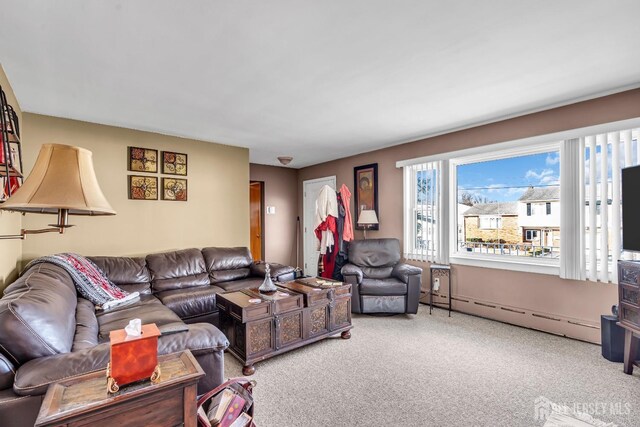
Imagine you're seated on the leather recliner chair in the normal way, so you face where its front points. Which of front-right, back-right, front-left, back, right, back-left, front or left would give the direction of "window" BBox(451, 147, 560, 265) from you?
left

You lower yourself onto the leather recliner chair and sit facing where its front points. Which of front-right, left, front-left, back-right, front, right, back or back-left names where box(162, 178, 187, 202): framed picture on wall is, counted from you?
right

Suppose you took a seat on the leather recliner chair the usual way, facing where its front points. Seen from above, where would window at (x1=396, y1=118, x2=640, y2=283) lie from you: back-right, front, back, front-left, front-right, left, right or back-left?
left

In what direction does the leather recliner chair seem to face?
toward the camera

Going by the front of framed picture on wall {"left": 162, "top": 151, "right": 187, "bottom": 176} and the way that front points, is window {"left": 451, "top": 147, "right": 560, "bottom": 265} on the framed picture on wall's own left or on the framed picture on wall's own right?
on the framed picture on wall's own left

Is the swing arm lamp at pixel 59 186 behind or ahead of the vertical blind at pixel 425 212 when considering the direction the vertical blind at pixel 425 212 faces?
ahead

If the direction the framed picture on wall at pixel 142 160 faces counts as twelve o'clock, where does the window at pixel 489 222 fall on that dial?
The window is roughly at 10 o'clock from the framed picture on wall.

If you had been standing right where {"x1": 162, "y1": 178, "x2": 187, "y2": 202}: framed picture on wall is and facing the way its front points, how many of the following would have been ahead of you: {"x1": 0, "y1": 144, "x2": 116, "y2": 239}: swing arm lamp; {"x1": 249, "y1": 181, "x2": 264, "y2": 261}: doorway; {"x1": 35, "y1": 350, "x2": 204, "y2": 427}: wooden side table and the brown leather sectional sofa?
3

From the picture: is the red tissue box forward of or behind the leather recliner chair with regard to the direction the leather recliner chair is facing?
forward

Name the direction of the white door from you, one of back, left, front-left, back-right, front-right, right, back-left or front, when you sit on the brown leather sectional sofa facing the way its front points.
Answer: left

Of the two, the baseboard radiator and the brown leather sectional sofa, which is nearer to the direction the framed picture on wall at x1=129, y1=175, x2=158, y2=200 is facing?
the brown leather sectional sofa

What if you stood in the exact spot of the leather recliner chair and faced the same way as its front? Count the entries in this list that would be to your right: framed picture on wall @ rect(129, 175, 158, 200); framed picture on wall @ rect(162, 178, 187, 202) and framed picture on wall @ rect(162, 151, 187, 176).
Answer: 3

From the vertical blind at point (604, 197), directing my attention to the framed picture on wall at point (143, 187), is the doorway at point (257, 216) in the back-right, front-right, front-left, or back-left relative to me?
front-right

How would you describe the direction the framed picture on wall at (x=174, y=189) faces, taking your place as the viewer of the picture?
facing the viewer
